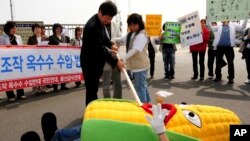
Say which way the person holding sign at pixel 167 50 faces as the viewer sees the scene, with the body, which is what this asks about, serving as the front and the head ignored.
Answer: toward the camera

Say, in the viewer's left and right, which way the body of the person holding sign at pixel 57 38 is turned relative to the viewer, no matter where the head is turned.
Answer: facing the viewer

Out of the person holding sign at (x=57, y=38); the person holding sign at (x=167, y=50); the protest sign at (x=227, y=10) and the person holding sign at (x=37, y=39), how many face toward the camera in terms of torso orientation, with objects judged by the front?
4

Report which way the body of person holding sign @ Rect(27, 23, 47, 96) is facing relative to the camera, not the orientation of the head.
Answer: toward the camera

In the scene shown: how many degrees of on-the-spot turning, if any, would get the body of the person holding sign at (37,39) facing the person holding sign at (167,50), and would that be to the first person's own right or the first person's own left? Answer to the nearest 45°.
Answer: approximately 90° to the first person's own left

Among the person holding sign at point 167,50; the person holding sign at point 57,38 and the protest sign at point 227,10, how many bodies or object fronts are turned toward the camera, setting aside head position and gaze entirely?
3

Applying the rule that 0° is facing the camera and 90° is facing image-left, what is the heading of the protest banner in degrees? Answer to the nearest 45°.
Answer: approximately 315°

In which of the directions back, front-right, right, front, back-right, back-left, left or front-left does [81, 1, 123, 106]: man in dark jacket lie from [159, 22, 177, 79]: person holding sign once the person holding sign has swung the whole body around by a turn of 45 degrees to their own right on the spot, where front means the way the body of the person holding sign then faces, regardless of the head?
front-left

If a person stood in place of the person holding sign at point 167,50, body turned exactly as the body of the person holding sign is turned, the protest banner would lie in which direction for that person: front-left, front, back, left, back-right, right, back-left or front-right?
front-right

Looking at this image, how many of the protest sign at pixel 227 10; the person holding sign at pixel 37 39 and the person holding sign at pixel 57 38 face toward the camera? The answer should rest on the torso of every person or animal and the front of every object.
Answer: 3

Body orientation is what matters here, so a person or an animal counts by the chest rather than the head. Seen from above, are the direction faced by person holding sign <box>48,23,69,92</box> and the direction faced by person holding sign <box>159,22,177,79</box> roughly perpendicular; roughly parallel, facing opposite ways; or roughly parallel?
roughly parallel
